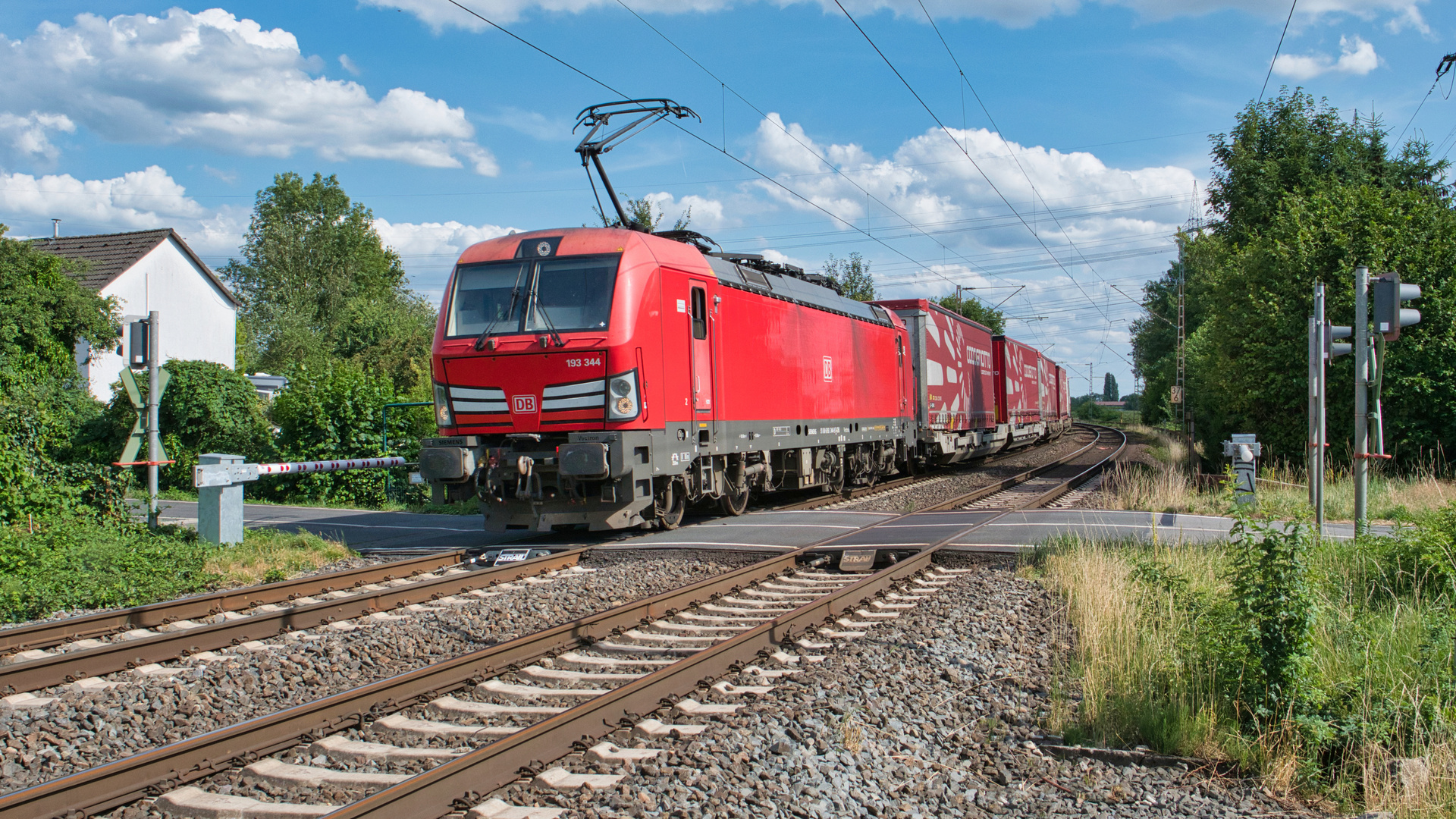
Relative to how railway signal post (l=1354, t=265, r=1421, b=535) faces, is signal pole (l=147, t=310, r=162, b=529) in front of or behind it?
behind

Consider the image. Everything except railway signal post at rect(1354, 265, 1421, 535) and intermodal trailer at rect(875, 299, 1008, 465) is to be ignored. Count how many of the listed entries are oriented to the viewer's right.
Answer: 1

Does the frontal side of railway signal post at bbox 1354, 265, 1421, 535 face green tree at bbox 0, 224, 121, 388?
no

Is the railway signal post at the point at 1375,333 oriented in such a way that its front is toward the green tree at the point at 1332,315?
no

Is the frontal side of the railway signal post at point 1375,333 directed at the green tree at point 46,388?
no

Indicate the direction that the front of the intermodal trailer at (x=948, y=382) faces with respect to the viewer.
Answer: facing the viewer and to the left of the viewer

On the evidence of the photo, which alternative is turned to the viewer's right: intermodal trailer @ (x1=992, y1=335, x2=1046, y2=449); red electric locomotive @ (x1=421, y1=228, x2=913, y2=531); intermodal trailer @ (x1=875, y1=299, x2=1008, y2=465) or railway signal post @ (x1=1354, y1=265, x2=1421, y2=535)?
the railway signal post

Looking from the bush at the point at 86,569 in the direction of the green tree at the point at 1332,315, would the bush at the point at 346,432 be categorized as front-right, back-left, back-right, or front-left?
front-left

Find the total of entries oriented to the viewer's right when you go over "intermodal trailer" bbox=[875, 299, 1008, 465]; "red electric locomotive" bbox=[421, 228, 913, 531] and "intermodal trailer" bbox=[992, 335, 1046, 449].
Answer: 0

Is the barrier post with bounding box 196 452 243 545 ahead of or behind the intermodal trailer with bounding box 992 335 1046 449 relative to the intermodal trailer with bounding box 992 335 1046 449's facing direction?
ahead

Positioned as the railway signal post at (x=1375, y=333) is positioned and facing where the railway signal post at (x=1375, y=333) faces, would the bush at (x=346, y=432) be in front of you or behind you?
behind

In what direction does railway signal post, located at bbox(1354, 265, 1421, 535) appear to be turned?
to the viewer's right

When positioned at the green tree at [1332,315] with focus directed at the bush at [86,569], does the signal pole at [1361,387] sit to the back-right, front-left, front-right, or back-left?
front-left

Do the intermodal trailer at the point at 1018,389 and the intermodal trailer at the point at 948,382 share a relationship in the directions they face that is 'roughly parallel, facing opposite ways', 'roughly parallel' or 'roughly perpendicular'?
roughly parallel
